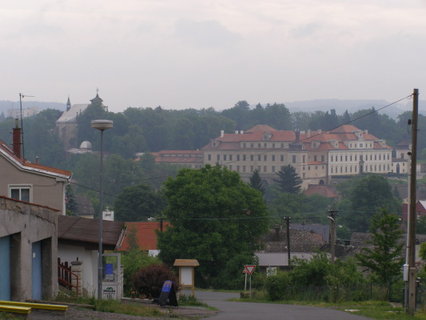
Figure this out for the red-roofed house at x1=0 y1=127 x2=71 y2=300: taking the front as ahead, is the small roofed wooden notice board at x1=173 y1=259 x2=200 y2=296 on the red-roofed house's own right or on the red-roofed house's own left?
on the red-roofed house's own left

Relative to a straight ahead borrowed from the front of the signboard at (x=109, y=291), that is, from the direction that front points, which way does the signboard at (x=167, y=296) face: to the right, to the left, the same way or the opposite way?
the same way

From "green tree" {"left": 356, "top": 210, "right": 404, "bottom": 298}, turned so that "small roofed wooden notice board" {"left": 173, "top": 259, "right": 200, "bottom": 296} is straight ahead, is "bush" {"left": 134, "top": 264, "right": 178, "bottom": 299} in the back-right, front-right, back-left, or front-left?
front-left

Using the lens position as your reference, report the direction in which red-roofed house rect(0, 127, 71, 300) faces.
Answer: facing the viewer and to the right of the viewer

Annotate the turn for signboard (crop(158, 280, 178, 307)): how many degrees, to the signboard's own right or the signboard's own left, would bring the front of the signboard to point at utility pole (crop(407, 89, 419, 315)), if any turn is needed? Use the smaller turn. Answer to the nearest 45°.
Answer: approximately 90° to the signboard's own left

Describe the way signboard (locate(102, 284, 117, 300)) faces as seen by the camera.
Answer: facing the viewer

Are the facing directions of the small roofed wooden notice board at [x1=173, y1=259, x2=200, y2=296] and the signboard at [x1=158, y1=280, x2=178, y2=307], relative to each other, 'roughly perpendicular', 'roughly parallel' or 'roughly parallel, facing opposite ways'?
roughly parallel

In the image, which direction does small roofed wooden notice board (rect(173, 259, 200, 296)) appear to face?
toward the camera

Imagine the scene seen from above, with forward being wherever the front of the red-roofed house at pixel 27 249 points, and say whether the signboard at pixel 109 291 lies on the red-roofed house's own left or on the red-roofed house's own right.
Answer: on the red-roofed house's own left
